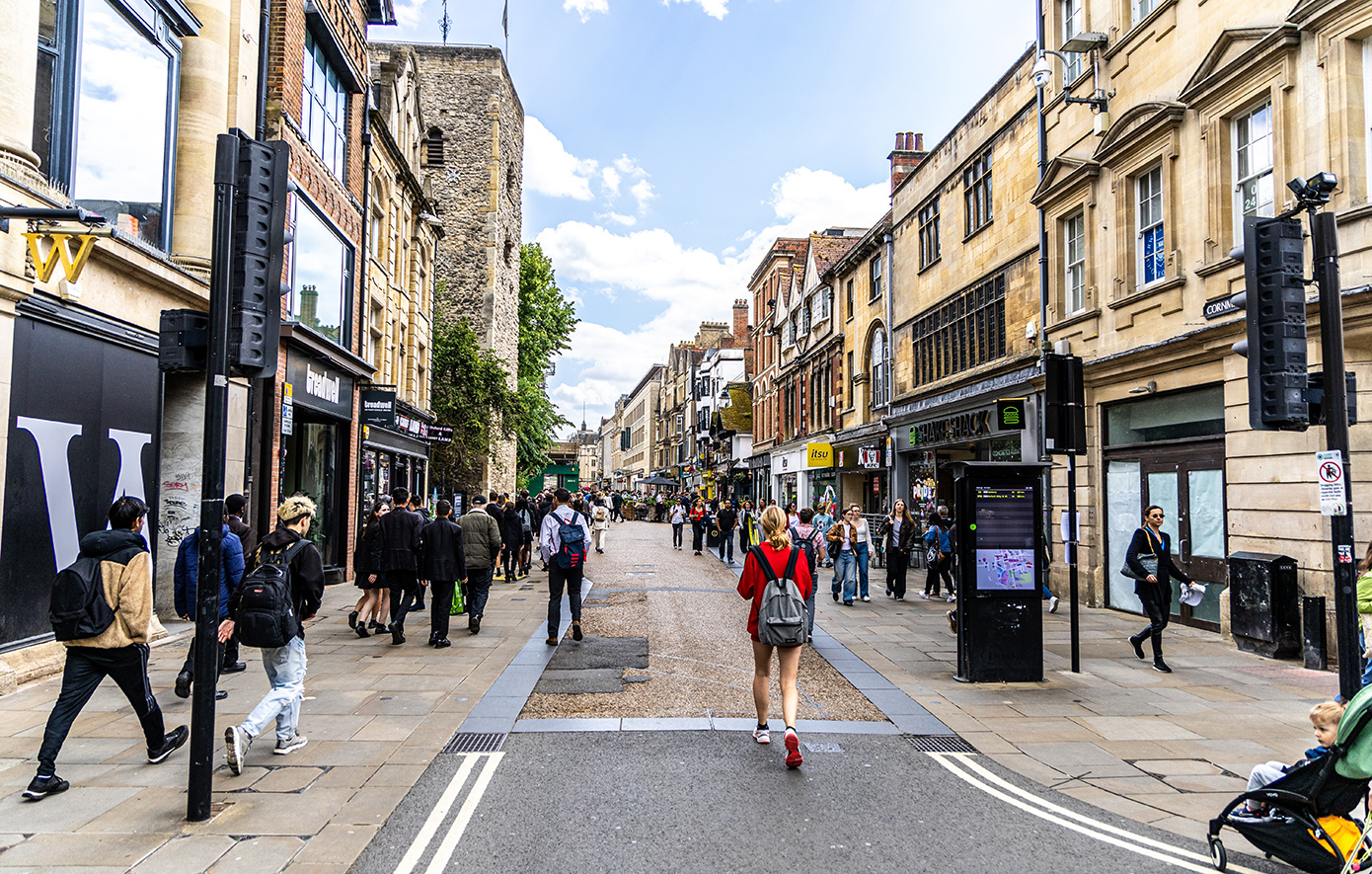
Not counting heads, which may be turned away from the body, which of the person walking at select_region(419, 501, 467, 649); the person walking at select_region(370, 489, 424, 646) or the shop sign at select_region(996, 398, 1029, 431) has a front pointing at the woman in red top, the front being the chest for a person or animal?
the shop sign

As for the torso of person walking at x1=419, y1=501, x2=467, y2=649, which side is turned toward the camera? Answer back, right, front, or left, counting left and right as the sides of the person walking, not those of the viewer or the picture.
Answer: back

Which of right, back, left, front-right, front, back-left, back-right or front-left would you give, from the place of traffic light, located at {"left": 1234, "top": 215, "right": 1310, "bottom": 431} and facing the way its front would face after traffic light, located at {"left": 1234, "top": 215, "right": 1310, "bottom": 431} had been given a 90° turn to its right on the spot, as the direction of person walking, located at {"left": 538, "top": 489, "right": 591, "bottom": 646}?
back-left

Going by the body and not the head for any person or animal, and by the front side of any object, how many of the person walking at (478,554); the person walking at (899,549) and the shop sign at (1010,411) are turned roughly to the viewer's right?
0

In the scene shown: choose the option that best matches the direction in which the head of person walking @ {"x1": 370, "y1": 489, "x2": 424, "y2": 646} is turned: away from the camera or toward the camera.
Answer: away from the camera

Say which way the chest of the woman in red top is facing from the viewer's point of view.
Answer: away from the camera

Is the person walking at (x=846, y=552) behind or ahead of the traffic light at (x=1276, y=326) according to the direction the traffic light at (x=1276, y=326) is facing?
ahead

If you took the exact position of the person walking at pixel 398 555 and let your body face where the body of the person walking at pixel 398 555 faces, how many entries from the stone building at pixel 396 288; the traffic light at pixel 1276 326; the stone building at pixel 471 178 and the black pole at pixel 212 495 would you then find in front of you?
2

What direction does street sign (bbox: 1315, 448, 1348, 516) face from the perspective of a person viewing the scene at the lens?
facing the viewer

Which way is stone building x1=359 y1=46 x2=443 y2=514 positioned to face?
to the viewer's right

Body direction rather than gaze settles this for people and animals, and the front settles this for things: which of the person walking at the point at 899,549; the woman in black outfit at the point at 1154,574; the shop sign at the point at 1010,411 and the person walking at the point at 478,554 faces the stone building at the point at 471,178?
the person walking at the point at 478,554

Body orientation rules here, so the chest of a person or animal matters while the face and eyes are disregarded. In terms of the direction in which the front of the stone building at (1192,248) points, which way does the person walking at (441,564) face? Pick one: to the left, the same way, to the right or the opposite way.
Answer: to the right

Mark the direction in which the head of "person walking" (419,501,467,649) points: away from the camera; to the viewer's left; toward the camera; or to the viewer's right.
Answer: away from the camera

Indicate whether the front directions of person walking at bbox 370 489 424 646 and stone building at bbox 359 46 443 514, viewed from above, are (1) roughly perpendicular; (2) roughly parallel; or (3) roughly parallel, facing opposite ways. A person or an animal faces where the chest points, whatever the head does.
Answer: roughly perpendicular

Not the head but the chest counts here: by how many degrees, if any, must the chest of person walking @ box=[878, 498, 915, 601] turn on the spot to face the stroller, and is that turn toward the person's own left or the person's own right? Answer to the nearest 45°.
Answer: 0° — they already face it
